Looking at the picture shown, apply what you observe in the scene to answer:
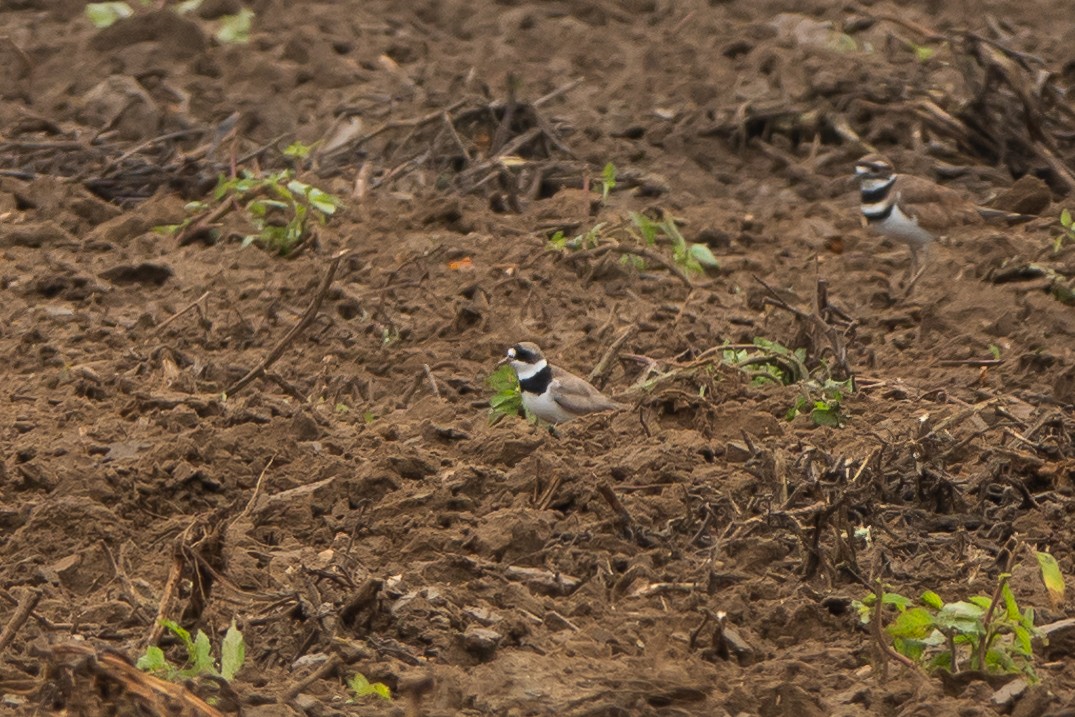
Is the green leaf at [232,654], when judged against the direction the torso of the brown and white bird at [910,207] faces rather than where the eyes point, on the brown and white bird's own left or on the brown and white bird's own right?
on the brown and white bird's own left

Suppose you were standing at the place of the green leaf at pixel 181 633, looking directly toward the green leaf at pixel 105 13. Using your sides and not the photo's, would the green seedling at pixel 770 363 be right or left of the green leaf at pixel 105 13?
right

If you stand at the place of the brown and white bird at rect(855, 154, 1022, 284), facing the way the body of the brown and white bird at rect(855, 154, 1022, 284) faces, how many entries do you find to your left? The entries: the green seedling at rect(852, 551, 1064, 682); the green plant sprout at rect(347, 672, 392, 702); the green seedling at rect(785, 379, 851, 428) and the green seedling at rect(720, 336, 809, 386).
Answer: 4

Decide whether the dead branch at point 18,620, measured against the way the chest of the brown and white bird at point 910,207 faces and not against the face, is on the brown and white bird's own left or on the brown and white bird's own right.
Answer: on the brown and white bird's own left

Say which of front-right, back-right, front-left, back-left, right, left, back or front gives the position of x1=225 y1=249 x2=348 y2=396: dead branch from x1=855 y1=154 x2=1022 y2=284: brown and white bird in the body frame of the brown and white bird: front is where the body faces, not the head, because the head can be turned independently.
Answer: front-left

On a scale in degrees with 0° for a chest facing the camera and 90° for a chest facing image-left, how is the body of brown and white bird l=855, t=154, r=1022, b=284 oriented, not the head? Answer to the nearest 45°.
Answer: approximately 90°

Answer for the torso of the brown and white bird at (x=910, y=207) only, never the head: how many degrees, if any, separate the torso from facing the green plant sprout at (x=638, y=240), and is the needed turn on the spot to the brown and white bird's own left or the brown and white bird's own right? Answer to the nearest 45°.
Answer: approximately 45° to the brown and white bird's own left
